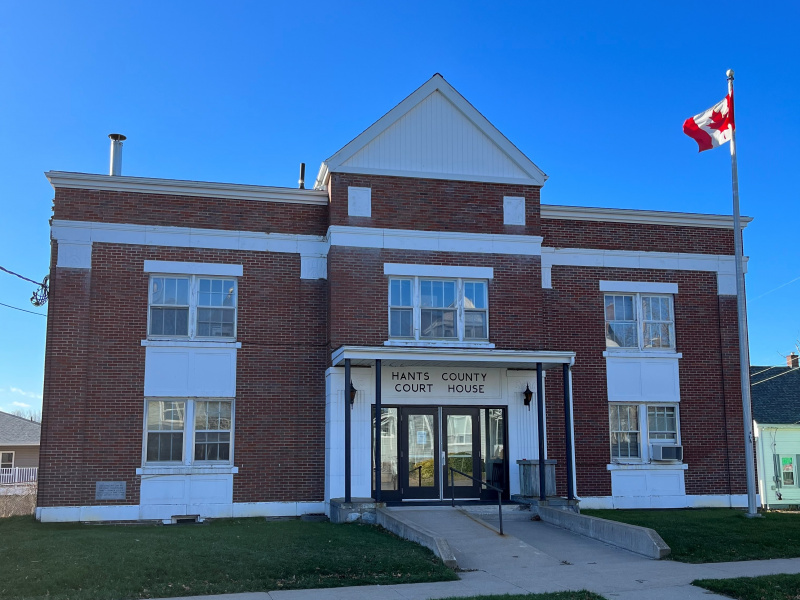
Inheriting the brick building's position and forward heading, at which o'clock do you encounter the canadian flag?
The canadian flag is roughly at 9 o'clock from the brick building.

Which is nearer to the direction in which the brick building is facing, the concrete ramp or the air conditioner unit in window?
the concrete ramp

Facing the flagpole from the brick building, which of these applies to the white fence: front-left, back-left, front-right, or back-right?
back-left

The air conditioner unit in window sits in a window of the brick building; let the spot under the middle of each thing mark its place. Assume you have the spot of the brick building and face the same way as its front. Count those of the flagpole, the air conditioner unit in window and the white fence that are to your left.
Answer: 2

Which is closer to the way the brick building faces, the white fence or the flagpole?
the flagpole

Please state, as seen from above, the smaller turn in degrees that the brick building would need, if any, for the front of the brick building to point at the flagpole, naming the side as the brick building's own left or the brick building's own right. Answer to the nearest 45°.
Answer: approximately 90° to the brick building's own left

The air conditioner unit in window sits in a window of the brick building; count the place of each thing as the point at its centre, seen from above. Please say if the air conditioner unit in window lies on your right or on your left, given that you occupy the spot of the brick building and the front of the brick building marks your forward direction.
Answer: on your left

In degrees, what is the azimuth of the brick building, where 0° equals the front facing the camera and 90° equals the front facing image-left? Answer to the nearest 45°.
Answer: approximately 0°

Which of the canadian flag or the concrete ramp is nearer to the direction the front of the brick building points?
the concrete ramp

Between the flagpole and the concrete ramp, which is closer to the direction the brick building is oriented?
the concrete ramp

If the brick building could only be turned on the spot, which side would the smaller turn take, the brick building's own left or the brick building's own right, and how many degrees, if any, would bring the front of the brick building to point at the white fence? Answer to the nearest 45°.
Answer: approximately 135° to the brick building's own right

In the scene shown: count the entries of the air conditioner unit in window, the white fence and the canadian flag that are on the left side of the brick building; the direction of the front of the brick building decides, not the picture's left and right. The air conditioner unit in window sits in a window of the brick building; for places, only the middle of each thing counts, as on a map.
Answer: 2
